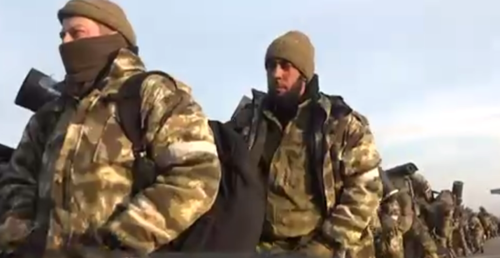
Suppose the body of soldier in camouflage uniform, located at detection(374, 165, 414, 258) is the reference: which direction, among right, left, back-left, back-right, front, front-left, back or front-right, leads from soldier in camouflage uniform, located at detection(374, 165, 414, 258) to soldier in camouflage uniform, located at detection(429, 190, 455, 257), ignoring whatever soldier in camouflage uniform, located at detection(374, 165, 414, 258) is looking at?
back-right

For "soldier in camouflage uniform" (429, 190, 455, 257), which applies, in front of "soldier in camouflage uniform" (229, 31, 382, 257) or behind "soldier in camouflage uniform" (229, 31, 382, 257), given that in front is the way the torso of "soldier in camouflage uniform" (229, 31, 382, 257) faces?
behind

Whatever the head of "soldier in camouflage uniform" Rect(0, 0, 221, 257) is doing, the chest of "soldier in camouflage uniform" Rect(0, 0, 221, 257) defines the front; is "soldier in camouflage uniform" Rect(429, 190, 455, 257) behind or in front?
behind

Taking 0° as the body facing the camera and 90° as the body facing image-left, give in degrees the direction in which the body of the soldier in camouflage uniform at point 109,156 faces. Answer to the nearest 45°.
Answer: approximately 45°

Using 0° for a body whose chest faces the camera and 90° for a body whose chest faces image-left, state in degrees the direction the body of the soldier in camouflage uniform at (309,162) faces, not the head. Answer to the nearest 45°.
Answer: approximately 45°

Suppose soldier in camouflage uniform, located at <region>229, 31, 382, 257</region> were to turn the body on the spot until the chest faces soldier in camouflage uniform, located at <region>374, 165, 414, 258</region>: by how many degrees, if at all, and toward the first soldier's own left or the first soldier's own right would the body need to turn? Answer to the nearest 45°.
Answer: approximately 135° to the first soldier's own right

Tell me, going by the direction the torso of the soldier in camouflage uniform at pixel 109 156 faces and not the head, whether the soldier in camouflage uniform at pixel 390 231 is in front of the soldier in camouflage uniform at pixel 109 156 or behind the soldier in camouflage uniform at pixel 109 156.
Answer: behind

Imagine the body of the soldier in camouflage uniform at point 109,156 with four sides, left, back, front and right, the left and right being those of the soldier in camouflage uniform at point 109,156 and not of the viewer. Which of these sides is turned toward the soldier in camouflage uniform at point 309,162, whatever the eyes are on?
back
